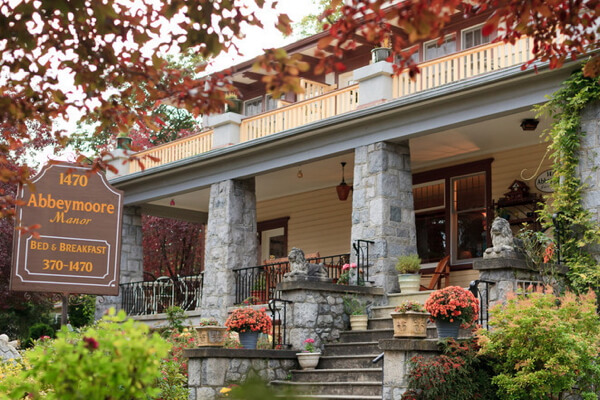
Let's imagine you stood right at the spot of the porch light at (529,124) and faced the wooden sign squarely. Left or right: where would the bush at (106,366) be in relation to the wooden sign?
left

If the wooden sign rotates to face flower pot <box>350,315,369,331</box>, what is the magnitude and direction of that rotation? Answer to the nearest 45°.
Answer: approximately 90° to its left

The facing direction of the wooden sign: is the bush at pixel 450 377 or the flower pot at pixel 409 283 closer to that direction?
the bush

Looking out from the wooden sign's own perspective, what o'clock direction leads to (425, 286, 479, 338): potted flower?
The potted flower is roughly at 8 o'clock from the wooden sign.

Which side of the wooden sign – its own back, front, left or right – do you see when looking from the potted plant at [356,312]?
left

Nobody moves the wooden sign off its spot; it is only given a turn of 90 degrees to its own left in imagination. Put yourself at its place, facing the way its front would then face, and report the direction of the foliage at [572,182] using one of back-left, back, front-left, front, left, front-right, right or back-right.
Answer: front

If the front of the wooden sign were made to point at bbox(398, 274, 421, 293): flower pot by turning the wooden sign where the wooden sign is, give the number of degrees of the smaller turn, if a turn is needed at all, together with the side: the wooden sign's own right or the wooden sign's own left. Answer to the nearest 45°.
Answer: approximately 90° to the wooden sign's own left

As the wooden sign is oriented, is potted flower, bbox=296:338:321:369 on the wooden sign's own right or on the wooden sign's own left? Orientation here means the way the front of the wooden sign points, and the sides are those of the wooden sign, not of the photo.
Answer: on the wooden sign's own left

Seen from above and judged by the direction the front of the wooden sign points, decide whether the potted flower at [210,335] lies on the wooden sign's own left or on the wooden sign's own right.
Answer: on the wooden sign's own left

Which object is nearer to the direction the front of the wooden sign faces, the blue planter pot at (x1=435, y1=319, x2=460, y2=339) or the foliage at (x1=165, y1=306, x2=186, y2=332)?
the blue planter pot

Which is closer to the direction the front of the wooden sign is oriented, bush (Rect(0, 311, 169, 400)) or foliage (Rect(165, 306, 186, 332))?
the bush

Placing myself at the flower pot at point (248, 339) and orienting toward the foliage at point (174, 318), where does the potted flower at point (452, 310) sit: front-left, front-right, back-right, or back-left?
back-right

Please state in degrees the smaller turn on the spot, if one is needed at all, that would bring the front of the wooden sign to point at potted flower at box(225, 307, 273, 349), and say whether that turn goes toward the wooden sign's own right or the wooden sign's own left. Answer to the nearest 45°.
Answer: approximately 90° to the wooden sign's own left

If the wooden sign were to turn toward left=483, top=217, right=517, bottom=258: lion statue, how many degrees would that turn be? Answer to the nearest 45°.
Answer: approximately 90° to its left
